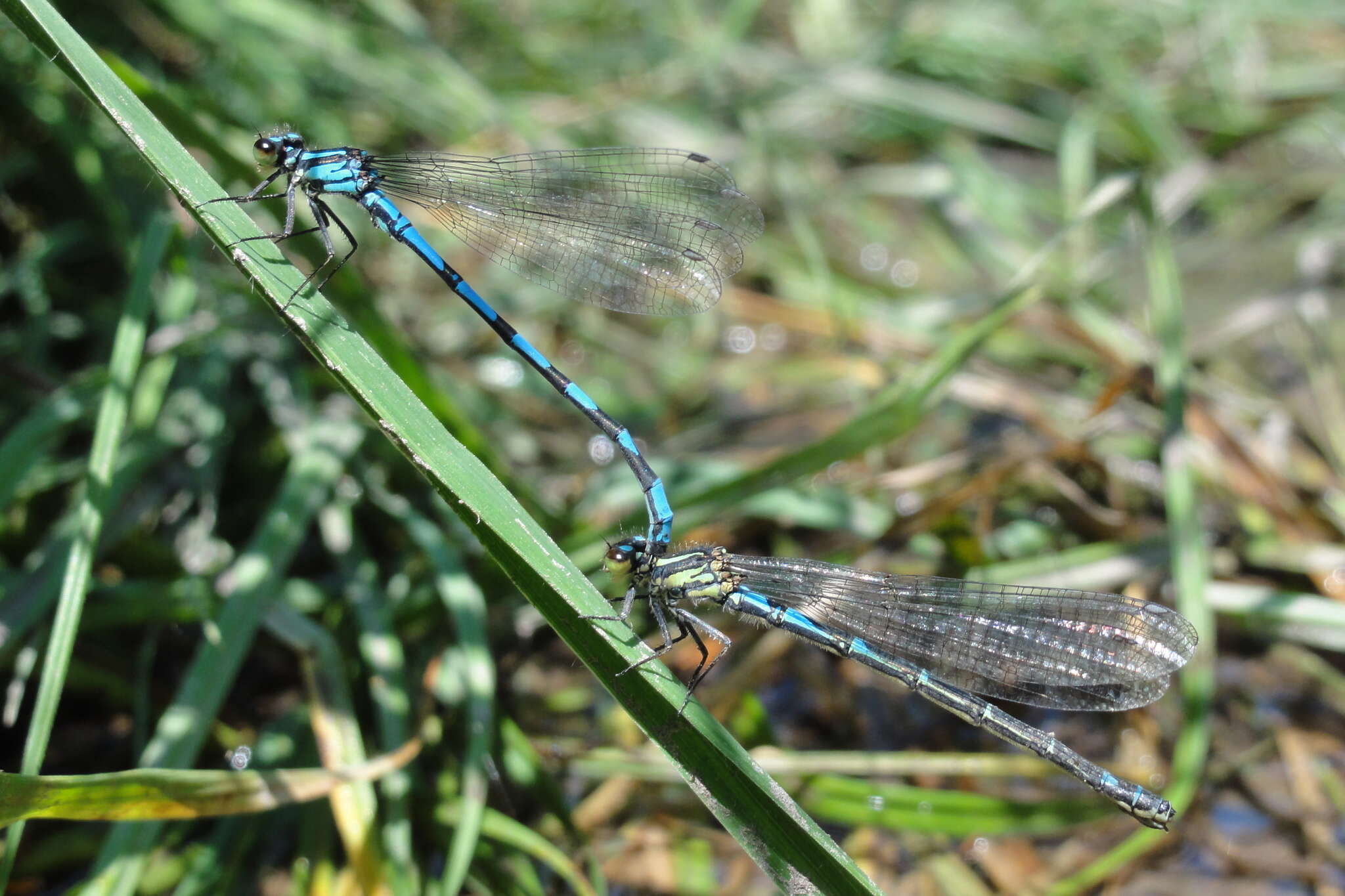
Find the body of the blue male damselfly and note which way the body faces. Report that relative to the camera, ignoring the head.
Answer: to the viewer's left

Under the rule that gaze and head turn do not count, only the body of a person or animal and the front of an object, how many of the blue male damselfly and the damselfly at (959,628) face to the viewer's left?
2

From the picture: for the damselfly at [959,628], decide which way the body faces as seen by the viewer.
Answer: to the viewer's left
